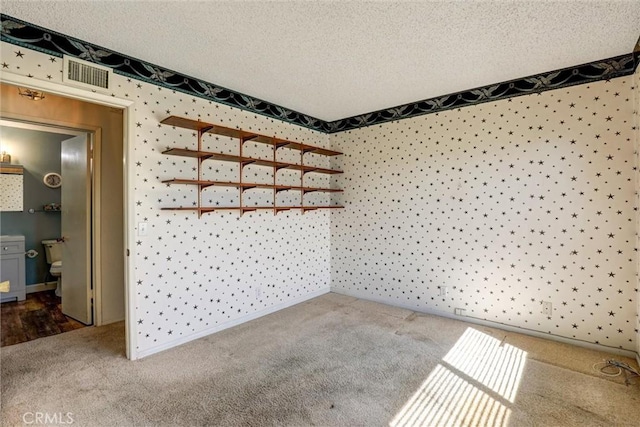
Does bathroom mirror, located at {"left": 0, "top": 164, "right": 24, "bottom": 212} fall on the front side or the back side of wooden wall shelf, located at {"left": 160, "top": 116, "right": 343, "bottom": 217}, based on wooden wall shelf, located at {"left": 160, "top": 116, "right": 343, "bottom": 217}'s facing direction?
on the back side

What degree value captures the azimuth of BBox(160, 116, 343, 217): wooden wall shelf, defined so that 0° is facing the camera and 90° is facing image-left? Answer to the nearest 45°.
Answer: approximately 315°

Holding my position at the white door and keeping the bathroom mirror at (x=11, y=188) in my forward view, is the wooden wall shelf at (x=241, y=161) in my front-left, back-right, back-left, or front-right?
back-right

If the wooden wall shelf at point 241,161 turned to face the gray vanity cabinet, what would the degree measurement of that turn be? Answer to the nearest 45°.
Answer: approximately 180°

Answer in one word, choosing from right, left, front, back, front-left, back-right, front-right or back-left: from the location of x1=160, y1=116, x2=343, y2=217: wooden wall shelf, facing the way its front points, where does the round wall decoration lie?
back
